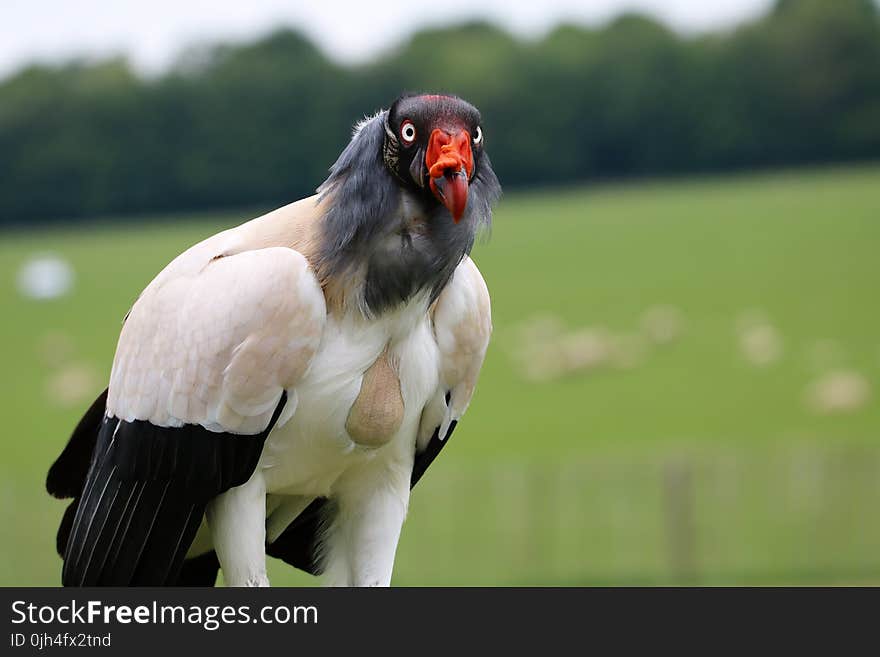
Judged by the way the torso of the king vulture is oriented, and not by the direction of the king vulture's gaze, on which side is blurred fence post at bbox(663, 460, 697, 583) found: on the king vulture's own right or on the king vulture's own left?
on the king vulture's own left

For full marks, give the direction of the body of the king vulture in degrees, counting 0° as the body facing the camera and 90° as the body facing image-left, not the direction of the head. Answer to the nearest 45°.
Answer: approximately 315°
